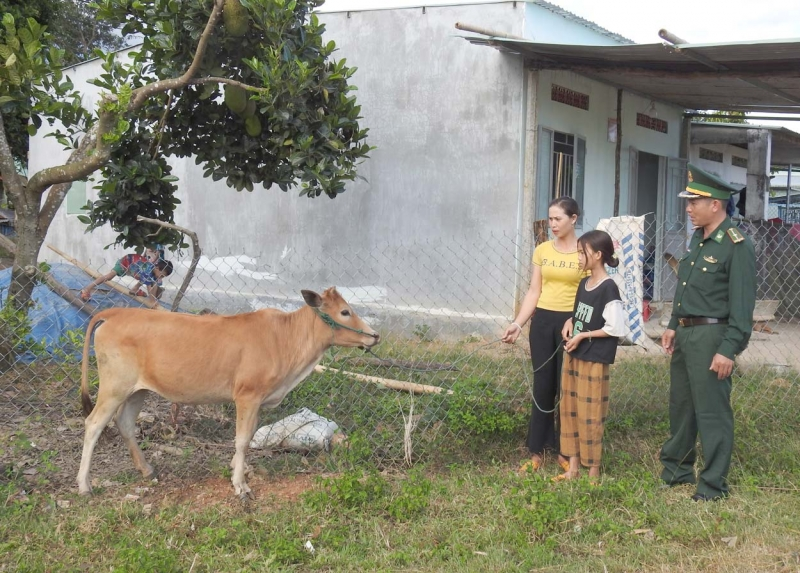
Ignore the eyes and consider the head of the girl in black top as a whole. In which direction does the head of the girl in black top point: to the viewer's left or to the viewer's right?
to the viewer's left

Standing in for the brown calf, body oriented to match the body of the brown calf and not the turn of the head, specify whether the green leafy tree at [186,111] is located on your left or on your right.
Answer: on your left

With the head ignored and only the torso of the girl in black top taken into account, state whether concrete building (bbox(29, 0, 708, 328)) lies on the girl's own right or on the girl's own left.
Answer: on the girl's own right

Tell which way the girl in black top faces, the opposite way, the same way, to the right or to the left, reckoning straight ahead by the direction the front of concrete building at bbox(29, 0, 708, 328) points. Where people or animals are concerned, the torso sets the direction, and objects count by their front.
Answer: to the right

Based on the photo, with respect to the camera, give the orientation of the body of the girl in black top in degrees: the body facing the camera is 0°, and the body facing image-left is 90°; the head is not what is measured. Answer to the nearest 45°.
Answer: approximately 45°

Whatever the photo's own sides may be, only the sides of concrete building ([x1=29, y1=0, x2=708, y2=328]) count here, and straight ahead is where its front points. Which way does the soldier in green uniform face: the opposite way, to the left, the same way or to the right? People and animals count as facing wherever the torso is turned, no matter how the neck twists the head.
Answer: to the right

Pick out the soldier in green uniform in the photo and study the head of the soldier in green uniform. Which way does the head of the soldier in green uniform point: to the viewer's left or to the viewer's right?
to the viewer's left

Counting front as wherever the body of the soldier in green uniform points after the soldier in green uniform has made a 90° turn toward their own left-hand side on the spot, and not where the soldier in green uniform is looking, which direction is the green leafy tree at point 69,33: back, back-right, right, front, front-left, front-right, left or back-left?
back

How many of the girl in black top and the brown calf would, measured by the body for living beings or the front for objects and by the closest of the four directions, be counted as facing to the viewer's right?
1

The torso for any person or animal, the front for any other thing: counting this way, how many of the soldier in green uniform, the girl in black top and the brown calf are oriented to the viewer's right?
1

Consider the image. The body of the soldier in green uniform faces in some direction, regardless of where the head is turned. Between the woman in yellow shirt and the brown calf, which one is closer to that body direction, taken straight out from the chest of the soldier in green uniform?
the brown calf

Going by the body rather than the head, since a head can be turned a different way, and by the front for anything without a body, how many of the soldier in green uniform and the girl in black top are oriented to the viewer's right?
0

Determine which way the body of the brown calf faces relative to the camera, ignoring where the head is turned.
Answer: to the viewer's right

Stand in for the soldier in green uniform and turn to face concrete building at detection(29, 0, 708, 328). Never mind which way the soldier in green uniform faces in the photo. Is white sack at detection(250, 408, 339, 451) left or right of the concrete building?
left

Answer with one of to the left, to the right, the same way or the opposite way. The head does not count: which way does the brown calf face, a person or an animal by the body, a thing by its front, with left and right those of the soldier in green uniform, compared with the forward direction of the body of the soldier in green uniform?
the opposite way
